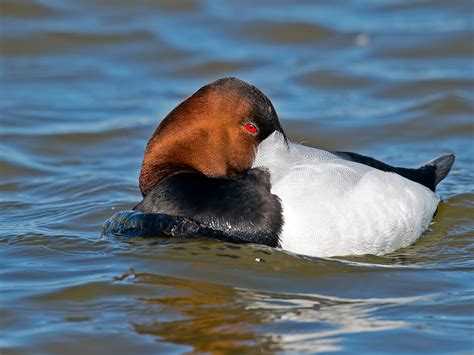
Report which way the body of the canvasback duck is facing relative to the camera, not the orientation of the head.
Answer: to the viewer's left
